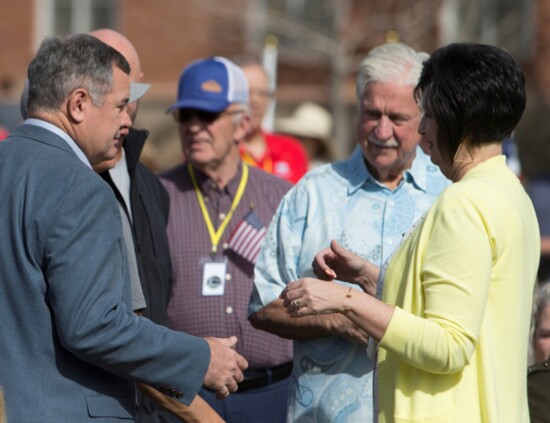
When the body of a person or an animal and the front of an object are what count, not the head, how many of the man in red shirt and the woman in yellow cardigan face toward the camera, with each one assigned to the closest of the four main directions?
1

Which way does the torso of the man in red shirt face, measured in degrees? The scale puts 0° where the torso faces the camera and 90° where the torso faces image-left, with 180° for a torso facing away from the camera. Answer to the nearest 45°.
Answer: approximately 0°

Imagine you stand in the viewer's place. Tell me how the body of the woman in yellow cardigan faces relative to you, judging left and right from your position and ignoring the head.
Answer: facing to the left of the viewer

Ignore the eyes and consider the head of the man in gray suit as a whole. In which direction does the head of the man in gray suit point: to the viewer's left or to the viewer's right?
to the viewer's right

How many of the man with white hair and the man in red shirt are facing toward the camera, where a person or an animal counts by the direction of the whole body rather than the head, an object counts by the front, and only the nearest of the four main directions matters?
2

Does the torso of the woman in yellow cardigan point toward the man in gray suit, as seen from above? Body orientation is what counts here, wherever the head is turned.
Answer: yes

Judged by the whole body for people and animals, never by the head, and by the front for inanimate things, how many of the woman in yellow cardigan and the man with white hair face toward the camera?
1

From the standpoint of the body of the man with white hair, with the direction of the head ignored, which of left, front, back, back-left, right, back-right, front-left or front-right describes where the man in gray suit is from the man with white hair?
front-right

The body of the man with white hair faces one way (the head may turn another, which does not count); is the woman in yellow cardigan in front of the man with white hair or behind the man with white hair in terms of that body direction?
in front

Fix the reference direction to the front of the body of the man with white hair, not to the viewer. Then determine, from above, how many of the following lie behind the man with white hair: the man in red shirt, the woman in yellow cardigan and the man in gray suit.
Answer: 1
